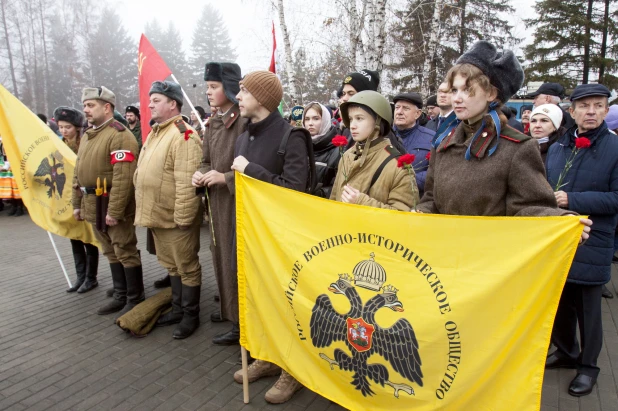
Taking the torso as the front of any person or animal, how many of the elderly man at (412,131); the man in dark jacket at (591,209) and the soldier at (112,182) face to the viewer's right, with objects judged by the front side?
0

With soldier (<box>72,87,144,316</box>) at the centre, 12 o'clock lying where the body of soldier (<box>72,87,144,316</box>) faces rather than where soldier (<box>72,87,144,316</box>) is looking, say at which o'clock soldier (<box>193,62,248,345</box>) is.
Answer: soldier (<box>193,62,248,345</box>) is roughly at 9 o'clock from soldier (<box>72,87,144,316</box>).

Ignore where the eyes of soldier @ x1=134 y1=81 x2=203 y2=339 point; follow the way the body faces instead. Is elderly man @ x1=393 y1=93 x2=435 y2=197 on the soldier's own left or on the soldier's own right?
on the soldier's own left

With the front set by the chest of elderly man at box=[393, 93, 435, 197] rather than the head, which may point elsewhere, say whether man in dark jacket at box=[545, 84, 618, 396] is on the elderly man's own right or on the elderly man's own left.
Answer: on the elderly man's own left

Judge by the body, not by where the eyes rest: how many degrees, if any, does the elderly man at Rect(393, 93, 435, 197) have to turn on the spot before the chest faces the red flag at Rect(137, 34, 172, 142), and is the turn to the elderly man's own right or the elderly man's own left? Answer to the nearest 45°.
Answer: approximately 45° to the elderly man's own right

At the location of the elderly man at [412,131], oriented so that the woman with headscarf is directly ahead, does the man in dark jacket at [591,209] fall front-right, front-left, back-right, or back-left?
back-left

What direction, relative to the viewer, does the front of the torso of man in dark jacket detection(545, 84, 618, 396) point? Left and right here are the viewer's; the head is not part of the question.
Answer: facing the viewer and to the left of the viewer

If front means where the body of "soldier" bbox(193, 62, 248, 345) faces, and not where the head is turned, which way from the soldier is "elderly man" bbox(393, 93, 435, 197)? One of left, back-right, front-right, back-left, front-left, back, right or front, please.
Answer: back

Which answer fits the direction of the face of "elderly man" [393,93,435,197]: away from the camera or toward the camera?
toward the camera

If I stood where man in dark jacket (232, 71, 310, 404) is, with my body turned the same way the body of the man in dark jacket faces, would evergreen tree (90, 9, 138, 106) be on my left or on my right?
on my right

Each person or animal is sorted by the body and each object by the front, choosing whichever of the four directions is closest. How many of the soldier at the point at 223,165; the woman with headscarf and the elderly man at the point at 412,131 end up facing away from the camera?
0

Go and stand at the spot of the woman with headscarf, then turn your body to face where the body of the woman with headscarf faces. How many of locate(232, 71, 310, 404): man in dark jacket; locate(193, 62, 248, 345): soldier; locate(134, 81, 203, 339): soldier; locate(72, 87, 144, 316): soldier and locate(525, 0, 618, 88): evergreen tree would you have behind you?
1

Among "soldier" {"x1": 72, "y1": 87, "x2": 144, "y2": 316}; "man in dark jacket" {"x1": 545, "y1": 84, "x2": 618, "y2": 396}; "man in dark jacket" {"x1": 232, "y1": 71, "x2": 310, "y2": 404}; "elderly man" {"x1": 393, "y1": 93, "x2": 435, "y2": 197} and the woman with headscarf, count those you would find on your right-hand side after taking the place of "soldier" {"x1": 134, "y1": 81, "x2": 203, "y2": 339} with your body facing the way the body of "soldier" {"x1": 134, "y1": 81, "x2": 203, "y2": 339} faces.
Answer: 1

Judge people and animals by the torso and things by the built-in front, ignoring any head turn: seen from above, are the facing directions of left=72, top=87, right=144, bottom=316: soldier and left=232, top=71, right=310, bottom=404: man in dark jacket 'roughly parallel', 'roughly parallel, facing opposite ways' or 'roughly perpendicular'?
roughly parallel

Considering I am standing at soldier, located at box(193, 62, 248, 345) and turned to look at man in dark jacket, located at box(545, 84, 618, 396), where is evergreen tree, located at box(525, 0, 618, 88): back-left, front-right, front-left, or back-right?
front-left

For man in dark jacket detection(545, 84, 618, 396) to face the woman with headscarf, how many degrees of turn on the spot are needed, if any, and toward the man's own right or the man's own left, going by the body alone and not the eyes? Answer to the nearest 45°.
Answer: approximately 45° to the man's own right
